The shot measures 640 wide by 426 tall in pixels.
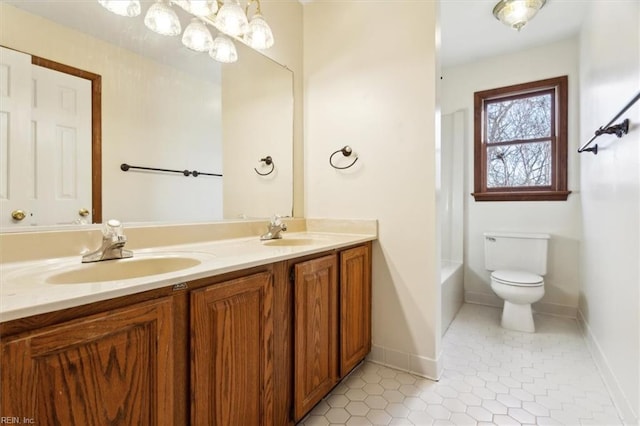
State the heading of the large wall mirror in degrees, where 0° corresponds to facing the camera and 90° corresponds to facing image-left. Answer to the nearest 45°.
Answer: approximately 315°

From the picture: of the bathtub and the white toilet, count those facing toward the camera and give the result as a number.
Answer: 1

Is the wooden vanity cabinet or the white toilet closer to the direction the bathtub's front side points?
the white toilet

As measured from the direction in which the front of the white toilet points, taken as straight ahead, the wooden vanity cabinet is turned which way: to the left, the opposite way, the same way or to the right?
to the left

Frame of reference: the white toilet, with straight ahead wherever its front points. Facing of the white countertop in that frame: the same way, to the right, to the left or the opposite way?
to the left

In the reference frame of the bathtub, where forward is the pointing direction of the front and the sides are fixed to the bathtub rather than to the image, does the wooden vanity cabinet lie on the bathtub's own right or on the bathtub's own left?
on the bathtub's own right

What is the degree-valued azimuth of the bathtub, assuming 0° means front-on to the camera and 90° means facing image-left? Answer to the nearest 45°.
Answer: approximately 270°
